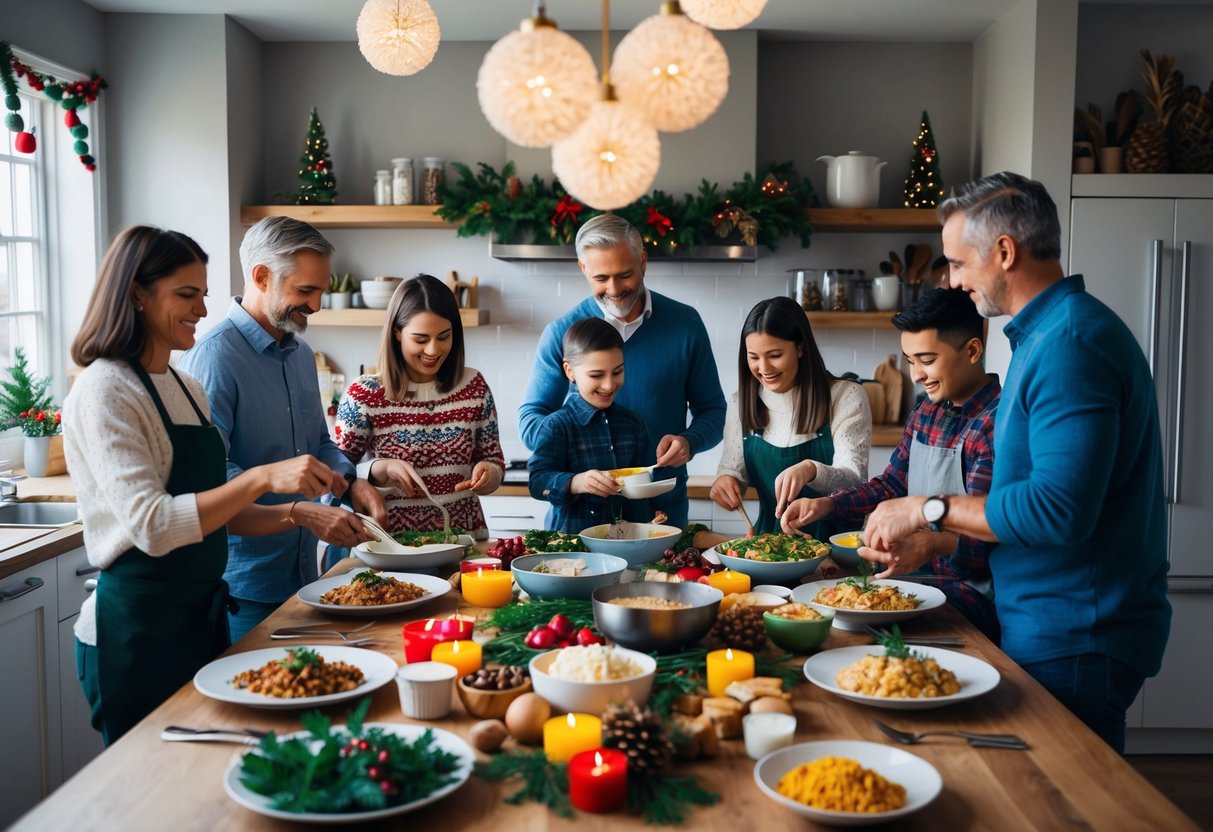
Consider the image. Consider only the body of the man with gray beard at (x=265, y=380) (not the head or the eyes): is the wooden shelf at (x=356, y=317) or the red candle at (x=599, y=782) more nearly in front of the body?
the red candle

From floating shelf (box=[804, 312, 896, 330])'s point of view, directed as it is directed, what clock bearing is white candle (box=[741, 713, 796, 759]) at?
The white candle is roughly at 12 o'clock from the floating shelf.

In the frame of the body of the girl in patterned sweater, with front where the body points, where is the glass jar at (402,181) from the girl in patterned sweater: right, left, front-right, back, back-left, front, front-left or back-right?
back

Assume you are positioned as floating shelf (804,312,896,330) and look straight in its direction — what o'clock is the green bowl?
The green bowl is roughly at 12 o'clock from the floating shelf.

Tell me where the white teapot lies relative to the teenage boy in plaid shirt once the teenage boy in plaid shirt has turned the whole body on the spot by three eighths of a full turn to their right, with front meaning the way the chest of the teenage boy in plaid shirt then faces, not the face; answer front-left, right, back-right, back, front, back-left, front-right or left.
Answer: front

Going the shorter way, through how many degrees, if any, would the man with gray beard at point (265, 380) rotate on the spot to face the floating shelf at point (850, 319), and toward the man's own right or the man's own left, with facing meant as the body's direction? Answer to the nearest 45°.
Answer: approximately 90° to the man's own left

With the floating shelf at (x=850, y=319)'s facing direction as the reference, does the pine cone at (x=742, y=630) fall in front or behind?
in front

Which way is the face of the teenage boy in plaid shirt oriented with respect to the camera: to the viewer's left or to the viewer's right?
to the viewer's left

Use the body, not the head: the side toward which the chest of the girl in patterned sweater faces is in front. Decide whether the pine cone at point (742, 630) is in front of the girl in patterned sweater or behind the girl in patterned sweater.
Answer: in front

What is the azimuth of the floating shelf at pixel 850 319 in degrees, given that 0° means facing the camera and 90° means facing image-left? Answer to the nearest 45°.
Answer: approximately 0°

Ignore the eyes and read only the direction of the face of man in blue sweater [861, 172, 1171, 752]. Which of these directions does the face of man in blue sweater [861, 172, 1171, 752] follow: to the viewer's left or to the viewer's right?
to the viewer's left

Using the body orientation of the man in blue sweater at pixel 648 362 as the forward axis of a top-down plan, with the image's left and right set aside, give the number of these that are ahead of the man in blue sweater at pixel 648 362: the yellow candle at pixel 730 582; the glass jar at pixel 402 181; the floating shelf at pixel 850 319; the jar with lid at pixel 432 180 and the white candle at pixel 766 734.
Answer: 2

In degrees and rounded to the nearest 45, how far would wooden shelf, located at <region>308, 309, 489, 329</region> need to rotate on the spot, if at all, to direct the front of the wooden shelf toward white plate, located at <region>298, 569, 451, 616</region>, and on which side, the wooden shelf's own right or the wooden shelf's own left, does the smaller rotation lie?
0° — it already faces it
